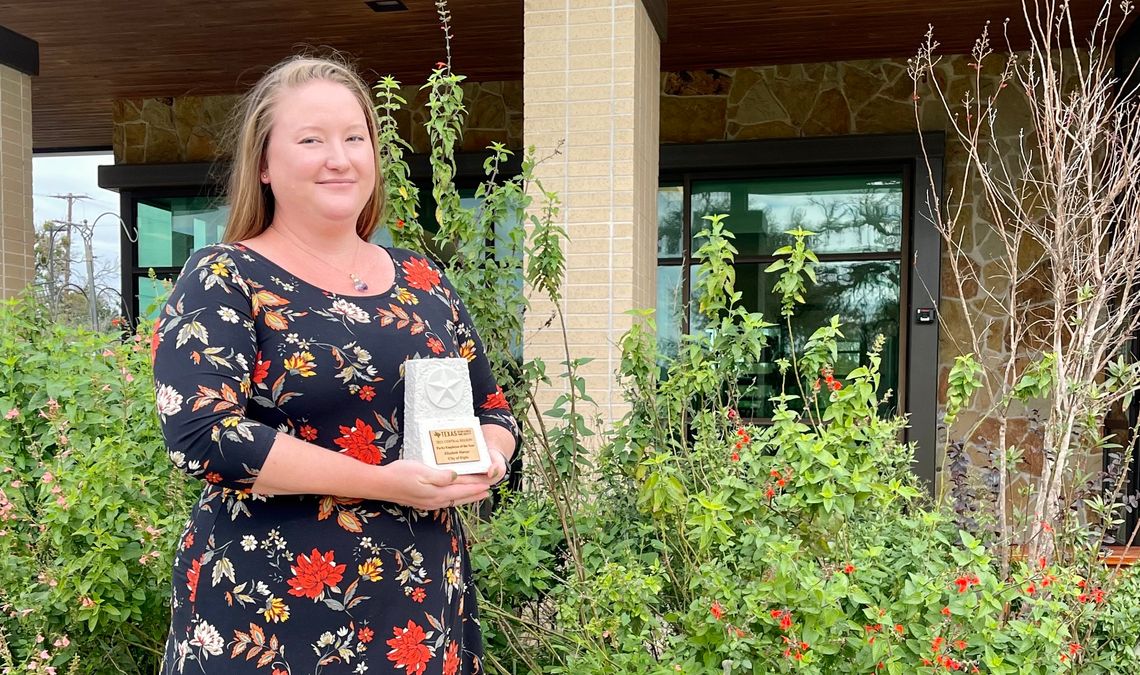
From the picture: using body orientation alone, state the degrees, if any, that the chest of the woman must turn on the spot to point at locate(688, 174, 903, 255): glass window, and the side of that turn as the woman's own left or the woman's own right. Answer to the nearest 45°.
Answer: approximately 90° to the woman's own left

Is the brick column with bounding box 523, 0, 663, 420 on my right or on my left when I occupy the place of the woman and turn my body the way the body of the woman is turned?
on my left

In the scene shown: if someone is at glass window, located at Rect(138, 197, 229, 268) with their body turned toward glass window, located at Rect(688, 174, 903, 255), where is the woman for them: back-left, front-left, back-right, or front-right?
front-right

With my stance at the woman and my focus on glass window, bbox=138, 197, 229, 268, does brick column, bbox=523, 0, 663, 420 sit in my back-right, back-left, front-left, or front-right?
front-right

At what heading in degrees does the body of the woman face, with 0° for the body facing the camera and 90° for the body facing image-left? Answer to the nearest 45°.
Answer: approximately 315°

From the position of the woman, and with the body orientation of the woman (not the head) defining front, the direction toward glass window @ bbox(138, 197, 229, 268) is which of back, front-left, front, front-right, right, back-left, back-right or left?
back-left
